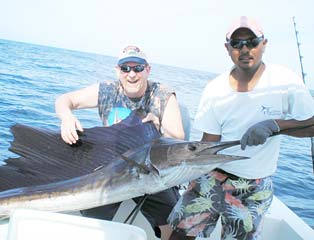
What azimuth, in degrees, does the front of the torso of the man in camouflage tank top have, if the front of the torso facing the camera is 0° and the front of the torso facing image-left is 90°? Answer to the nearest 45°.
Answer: approximately 0°

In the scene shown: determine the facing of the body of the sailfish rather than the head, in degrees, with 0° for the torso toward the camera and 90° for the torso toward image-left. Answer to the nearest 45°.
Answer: approximately 270°
